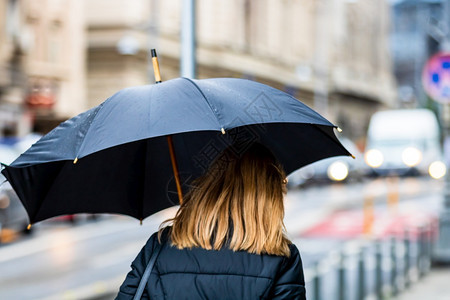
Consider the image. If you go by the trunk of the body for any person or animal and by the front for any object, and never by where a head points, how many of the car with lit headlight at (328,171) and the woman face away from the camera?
1

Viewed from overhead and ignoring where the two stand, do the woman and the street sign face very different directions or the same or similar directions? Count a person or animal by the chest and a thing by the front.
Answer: very different directions

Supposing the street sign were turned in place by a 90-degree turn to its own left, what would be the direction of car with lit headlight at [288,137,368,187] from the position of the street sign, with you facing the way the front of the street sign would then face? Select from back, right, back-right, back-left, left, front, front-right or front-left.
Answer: left

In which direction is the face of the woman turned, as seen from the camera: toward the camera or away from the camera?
away from the camera

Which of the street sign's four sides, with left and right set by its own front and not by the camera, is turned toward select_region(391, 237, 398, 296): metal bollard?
front

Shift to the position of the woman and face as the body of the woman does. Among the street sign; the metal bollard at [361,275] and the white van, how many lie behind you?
0

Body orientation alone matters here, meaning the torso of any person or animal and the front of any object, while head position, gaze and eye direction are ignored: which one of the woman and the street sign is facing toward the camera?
the street sign

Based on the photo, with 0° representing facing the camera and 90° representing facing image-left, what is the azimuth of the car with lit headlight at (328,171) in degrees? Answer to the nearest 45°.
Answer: approximately 45°

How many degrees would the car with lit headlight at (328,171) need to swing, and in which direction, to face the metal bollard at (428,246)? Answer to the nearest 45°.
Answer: approximately 45° to its left

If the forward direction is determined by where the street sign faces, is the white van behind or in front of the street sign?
behind

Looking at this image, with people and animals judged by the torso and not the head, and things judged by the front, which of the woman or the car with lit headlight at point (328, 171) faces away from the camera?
the woman

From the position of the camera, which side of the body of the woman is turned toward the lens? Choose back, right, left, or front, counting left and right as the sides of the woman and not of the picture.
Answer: back

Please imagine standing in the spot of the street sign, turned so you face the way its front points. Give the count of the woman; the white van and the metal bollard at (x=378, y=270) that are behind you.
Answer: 1

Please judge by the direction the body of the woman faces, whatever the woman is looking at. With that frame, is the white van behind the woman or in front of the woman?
in front

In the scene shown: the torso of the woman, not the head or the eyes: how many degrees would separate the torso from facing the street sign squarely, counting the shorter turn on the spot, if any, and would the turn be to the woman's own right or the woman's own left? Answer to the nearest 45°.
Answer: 0° — they already face it

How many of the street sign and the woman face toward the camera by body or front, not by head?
1

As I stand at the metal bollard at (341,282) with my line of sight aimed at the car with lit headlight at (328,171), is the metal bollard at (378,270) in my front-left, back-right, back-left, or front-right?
front-right

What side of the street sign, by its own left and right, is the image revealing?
front
